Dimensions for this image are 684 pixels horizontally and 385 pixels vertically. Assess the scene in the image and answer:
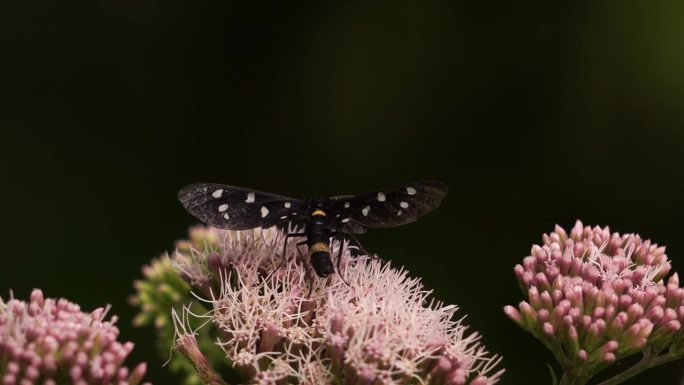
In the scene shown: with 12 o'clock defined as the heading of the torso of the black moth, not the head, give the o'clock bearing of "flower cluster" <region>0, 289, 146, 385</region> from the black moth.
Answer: The flower cluster is roughly at 8 o'clock from the black moth.

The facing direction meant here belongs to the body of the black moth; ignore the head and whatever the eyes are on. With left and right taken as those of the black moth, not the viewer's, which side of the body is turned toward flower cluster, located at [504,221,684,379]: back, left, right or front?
right

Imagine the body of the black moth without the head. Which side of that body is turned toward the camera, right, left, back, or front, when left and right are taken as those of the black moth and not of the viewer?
back
